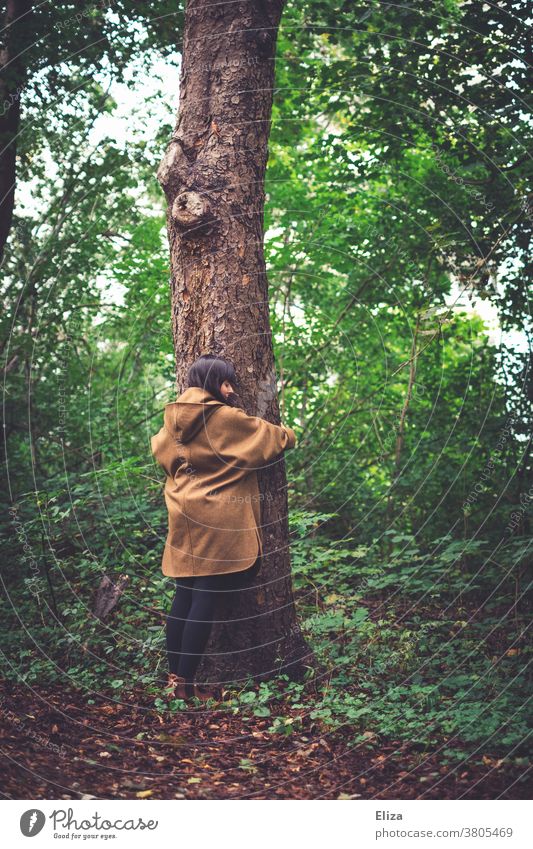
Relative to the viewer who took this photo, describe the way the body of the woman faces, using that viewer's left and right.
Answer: facing away from the viewer and to the right of the viewer

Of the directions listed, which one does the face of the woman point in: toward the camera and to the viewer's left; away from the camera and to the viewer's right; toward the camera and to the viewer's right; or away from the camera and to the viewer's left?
away from the camera and to the viewer's right
